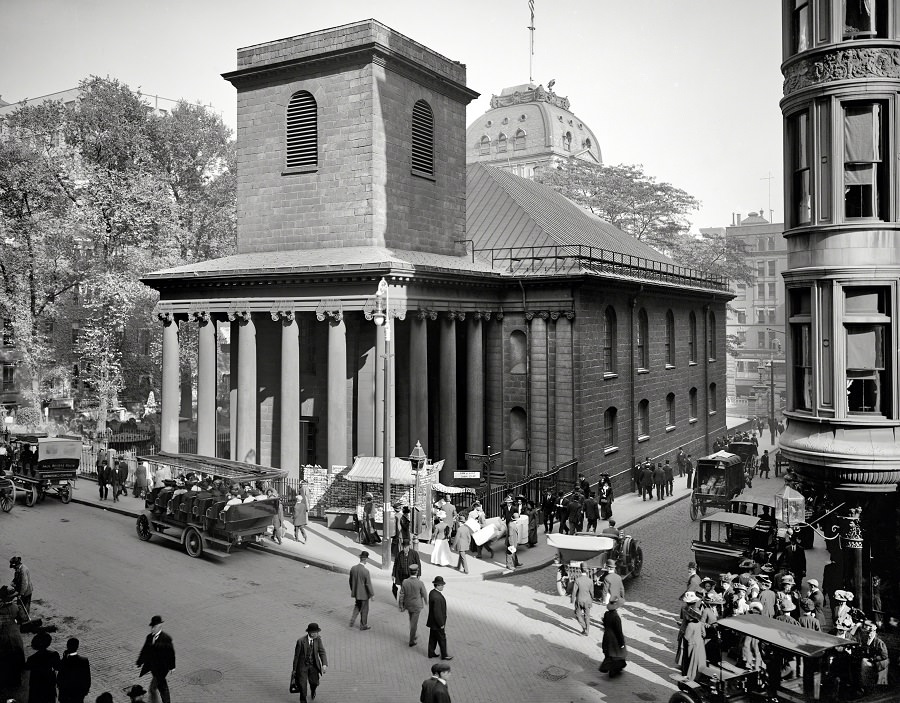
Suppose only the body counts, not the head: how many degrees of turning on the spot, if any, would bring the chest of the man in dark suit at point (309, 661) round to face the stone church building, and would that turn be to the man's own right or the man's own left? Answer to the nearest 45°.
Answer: approximately 180°

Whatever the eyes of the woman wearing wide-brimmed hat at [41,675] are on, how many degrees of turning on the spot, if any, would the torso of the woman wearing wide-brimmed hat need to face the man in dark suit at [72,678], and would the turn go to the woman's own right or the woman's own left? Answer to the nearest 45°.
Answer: approximately 135° to the woman's own right

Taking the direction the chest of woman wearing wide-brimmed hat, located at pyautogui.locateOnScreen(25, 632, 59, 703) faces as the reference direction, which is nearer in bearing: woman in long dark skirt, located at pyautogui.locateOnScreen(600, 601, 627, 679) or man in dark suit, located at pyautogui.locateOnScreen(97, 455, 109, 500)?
the man in dark suit

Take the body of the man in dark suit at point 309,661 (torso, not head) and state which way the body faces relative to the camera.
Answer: toward the camera

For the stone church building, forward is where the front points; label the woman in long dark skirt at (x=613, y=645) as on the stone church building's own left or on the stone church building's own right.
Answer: on the stone church building's own left

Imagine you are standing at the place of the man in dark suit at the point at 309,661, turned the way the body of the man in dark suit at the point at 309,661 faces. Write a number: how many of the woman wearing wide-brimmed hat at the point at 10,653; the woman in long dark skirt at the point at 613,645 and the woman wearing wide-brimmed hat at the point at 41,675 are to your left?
1

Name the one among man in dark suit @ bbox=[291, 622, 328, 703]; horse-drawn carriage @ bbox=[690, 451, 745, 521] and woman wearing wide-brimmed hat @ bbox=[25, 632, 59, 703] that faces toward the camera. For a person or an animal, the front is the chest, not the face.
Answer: the man in dark suit

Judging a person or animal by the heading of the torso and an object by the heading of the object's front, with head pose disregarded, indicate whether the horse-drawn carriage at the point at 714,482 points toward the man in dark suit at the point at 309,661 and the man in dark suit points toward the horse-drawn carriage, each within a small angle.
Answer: no

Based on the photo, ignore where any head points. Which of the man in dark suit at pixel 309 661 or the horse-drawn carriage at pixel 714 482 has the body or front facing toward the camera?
the man in dark suit

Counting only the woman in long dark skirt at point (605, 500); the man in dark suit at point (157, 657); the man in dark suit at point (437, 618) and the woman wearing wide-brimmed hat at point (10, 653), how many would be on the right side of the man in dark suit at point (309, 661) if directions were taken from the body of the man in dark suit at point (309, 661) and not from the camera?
2

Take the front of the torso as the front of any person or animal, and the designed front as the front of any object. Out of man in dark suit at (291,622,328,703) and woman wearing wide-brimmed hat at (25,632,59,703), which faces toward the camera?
the man in dark suit
